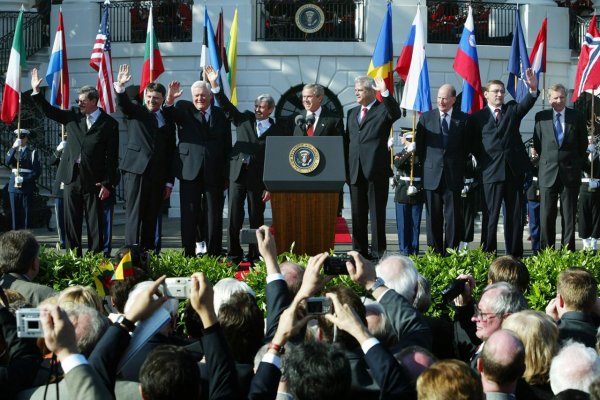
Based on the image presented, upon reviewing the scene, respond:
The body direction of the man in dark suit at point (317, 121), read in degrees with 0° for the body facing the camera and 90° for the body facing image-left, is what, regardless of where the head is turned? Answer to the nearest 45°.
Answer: approximately 45°

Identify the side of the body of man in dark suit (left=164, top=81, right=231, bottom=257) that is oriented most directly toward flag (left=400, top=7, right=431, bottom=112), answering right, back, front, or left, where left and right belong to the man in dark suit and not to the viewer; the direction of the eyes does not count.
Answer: left

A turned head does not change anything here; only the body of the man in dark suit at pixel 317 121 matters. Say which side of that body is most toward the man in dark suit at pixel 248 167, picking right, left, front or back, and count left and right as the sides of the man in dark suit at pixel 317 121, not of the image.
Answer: right

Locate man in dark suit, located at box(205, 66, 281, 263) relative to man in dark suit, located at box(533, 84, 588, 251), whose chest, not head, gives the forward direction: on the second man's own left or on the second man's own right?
on the second man's own right

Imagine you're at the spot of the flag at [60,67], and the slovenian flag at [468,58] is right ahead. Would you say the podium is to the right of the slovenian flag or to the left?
right

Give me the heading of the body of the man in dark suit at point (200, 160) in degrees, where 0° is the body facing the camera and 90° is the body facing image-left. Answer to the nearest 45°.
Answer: approximately 0°

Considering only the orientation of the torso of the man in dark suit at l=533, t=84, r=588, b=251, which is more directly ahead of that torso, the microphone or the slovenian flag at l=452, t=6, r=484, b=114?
the microphone
